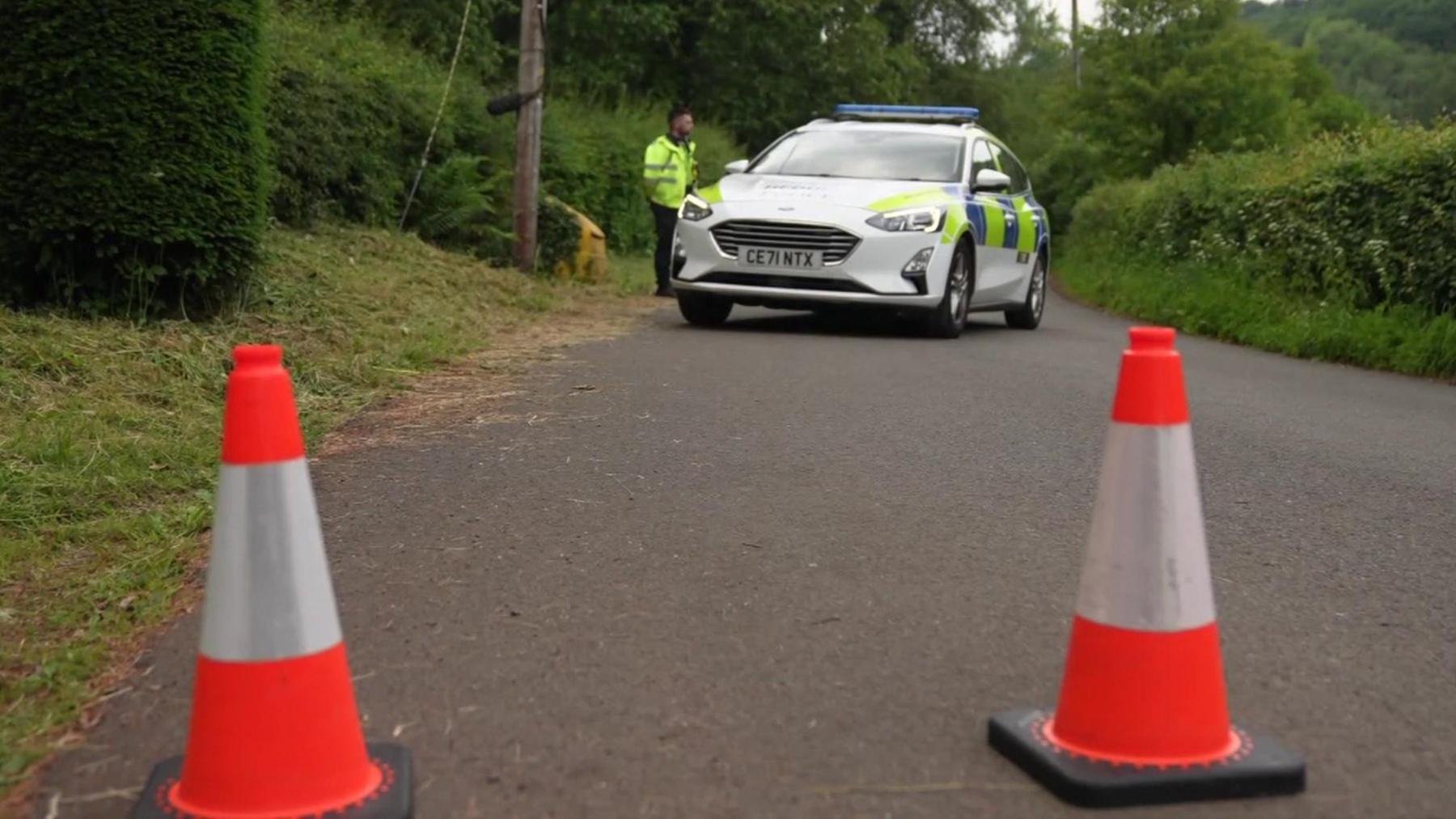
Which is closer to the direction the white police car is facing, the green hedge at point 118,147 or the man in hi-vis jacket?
the green hedge

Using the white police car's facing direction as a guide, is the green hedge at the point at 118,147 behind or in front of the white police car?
in front

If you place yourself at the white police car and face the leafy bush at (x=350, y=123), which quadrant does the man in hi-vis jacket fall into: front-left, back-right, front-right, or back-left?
front-right

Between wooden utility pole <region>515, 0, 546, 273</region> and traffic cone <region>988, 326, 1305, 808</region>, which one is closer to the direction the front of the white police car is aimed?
the traffic cone

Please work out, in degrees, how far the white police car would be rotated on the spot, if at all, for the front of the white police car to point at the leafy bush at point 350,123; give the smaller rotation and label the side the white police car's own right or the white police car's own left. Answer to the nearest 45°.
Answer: approximately 45° to the white police car's own right

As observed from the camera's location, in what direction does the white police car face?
facing the viewer and to the left of the viewer

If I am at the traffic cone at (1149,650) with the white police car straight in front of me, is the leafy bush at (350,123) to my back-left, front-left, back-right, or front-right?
front-left

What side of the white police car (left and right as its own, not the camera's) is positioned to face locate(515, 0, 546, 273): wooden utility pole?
right

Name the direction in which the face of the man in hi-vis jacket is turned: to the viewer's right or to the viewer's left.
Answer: to the viewer's right

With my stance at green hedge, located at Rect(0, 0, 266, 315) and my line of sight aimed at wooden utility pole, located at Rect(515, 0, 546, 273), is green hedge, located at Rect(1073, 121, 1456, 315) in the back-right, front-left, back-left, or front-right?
front-right

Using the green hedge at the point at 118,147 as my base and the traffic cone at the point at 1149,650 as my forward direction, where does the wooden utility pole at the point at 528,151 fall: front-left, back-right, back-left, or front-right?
back-left

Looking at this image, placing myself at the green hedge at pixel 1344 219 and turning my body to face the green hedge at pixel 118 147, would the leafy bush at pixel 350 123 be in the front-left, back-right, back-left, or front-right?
front-right
